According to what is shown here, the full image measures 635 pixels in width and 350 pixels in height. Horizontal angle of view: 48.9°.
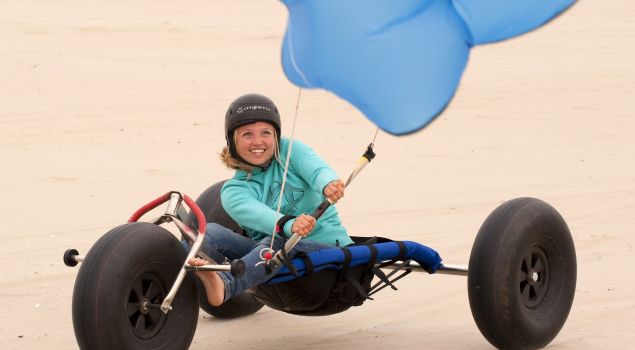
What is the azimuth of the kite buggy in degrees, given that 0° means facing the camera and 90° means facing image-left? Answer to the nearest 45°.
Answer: approximately 45°
